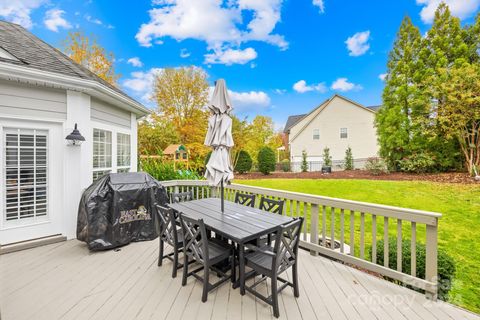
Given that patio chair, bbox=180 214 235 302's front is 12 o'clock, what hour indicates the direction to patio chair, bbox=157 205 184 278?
patio chair, bbox=157 205 184 278 is roughly at 9 o'clock from patio chair, bbox=180 214 235 302.

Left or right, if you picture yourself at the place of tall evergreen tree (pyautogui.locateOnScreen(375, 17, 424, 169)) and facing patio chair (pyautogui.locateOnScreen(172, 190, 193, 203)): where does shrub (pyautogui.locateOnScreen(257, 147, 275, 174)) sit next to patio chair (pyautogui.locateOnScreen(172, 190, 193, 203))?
right

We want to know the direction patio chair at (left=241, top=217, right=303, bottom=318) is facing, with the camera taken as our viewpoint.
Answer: facing away from the viewer and to the left of the viewer

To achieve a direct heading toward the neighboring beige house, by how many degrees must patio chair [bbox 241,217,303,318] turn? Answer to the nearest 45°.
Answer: approximately 45° to its right

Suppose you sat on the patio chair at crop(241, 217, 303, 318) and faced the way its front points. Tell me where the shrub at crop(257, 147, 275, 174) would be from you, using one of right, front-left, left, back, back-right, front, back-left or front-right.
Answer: front-right

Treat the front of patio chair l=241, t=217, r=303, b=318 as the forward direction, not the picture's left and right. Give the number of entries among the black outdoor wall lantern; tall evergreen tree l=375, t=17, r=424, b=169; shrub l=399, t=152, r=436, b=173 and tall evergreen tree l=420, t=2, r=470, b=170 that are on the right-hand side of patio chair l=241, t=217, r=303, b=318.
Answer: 3

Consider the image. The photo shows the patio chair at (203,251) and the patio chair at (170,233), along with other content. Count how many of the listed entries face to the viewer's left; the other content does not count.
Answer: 0

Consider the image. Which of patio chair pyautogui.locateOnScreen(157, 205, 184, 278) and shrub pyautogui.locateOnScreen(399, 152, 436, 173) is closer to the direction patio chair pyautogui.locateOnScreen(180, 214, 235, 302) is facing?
the shrub

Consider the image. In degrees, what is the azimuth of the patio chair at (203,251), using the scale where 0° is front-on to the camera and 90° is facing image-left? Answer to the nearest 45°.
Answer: approximately 225°

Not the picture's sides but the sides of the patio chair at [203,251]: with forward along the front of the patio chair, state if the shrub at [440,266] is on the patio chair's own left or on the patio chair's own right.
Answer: on the patio chair's own right

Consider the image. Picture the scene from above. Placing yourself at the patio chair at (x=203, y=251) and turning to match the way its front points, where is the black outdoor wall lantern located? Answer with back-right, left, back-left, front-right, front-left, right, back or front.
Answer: left

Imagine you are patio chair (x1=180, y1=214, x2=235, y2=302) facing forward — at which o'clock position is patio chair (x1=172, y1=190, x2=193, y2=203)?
patio chair (x1=172, y1=190, x2=193, y2=203) is roughly at 10 o'clock from patio chair (x1=180, y1=214, x2=235, y2=302).

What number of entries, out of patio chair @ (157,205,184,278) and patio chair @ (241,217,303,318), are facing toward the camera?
0

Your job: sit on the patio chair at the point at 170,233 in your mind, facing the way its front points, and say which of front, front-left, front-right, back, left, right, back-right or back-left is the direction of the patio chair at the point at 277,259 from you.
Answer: right

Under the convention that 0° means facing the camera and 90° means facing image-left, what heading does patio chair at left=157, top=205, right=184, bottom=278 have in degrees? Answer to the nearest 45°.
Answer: approximately 225°
